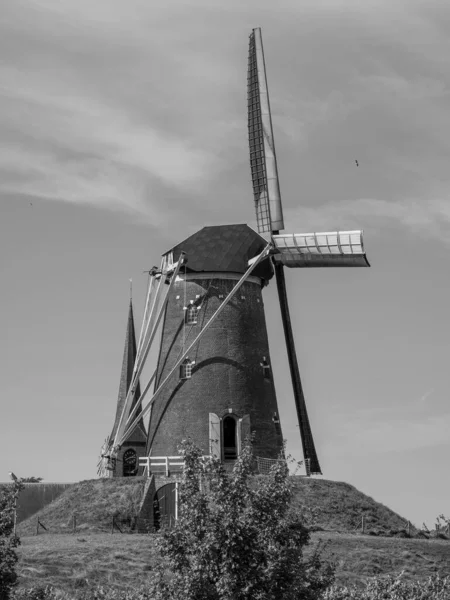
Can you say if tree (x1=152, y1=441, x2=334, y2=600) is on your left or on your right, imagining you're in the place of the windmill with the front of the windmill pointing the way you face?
on your right
